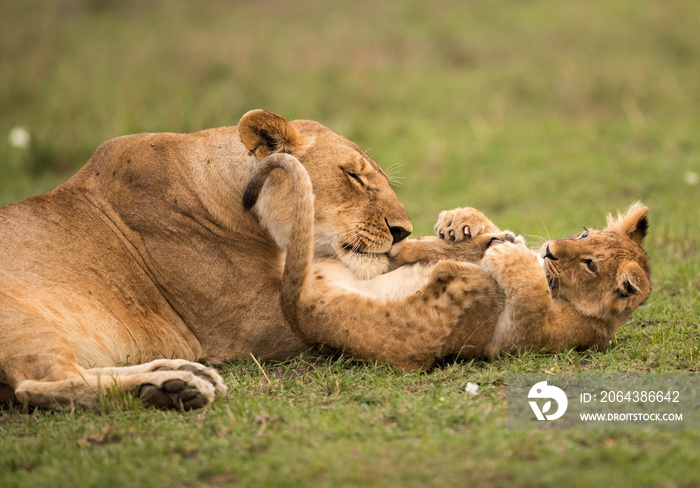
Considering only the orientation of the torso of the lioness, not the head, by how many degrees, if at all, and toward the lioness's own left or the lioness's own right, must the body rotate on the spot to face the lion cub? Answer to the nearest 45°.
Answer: approximately 45° to the lioness's own right

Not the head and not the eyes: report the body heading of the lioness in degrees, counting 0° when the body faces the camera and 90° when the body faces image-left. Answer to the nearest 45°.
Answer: approximately 270°
